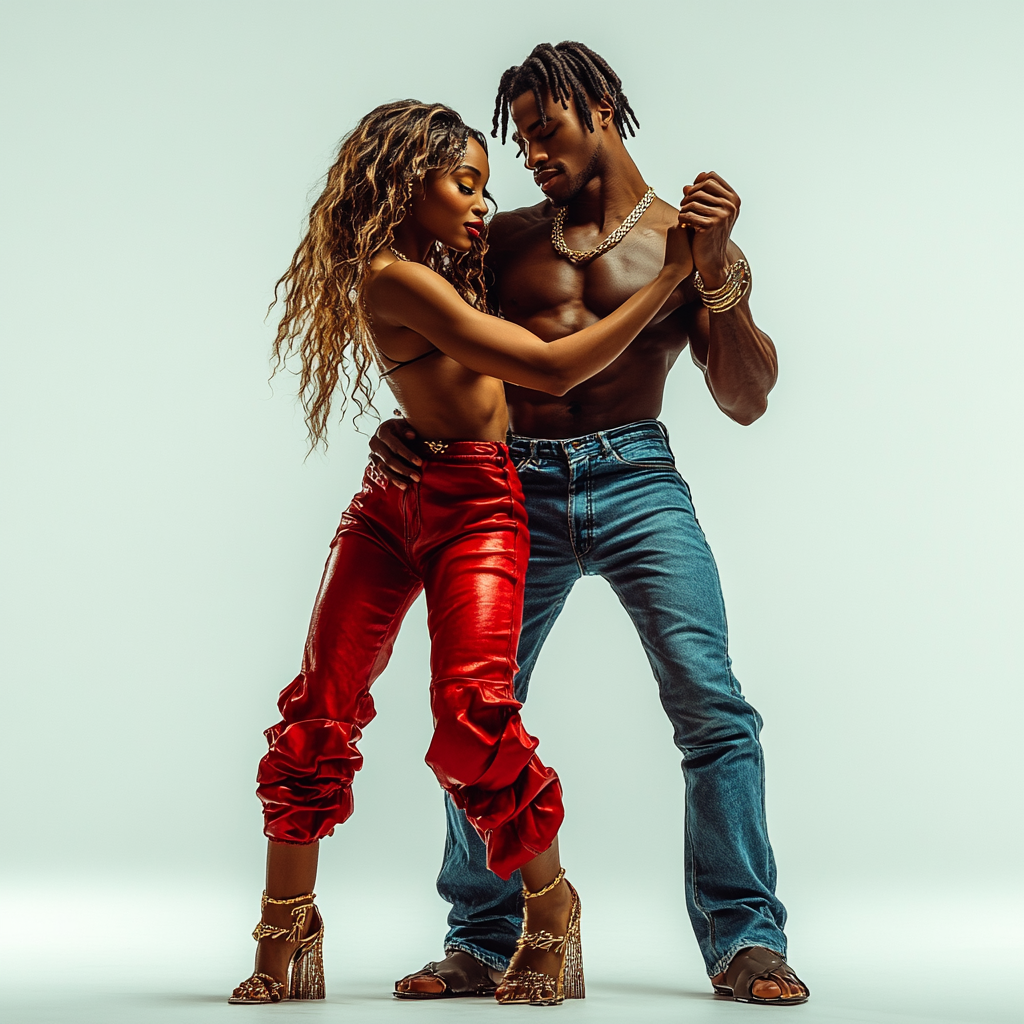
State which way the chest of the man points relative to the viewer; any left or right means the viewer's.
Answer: facing the viewer

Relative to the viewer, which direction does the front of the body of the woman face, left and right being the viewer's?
facing the viewer and to the right of the viewer

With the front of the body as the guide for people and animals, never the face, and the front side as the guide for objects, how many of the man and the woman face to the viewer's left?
0

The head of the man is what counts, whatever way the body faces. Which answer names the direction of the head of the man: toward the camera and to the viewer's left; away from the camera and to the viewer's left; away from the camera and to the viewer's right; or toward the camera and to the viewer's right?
toward the camera and to the viewer's left
